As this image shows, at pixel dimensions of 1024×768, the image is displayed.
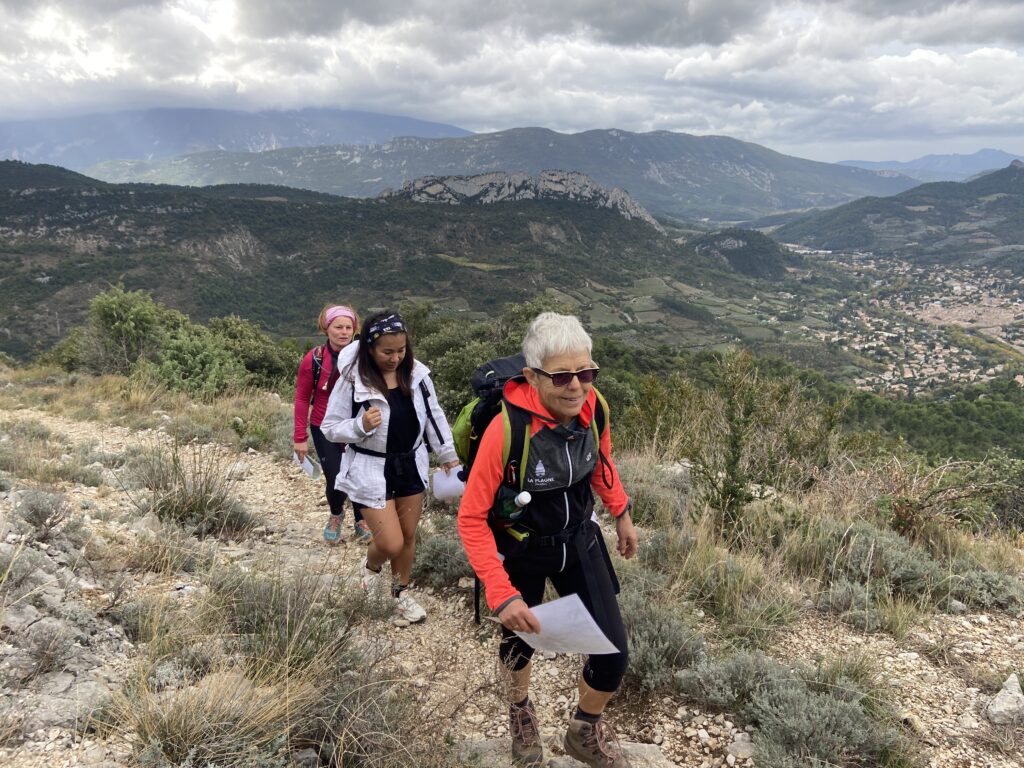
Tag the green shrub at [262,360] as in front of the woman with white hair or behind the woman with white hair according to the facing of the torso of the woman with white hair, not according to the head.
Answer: behind

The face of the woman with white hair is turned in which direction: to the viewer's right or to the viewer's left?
to the viewer's right

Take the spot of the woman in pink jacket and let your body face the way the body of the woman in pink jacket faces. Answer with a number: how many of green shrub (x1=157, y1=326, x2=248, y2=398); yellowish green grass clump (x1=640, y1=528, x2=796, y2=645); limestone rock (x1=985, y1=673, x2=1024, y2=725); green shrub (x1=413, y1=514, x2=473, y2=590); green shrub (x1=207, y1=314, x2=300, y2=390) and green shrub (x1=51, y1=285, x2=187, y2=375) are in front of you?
3

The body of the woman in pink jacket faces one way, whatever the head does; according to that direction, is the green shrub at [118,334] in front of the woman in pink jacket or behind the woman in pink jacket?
behind

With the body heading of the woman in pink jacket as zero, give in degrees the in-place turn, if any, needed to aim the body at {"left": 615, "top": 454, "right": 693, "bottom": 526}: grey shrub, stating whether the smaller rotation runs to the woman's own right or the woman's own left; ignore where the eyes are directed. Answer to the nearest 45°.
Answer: approximately 45° to the woman's own left

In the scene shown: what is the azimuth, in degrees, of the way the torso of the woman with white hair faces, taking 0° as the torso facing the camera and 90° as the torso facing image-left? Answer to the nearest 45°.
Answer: approximately 315°

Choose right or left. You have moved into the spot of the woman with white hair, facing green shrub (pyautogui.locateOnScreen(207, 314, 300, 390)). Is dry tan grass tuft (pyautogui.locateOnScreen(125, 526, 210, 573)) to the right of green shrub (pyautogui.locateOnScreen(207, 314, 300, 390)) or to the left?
left

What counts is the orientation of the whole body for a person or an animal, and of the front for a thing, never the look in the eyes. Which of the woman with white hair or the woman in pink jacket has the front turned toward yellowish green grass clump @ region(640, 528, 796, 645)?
the woman in pink jacket

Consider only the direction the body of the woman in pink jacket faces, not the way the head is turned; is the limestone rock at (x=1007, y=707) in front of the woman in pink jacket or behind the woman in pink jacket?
in front

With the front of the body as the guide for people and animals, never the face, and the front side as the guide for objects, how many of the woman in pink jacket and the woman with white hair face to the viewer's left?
0
